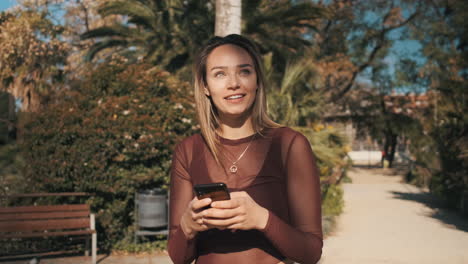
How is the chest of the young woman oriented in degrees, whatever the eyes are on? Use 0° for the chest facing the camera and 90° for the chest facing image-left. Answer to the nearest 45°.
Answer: approximately 0°

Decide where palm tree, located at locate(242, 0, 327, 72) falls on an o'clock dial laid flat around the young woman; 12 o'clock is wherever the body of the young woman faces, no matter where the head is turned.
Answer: The palm tree is roughly at 6 o'clock from the young woman.

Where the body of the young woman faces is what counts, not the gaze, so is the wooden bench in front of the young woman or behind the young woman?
behind

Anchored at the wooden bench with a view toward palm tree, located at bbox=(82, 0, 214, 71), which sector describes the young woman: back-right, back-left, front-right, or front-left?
back-right

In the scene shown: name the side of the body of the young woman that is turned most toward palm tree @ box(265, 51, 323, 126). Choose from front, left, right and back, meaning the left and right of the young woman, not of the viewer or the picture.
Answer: back

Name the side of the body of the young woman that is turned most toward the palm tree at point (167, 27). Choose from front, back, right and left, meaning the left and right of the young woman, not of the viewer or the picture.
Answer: back

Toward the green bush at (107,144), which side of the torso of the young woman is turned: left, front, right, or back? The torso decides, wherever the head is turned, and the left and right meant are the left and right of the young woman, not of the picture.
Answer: back
